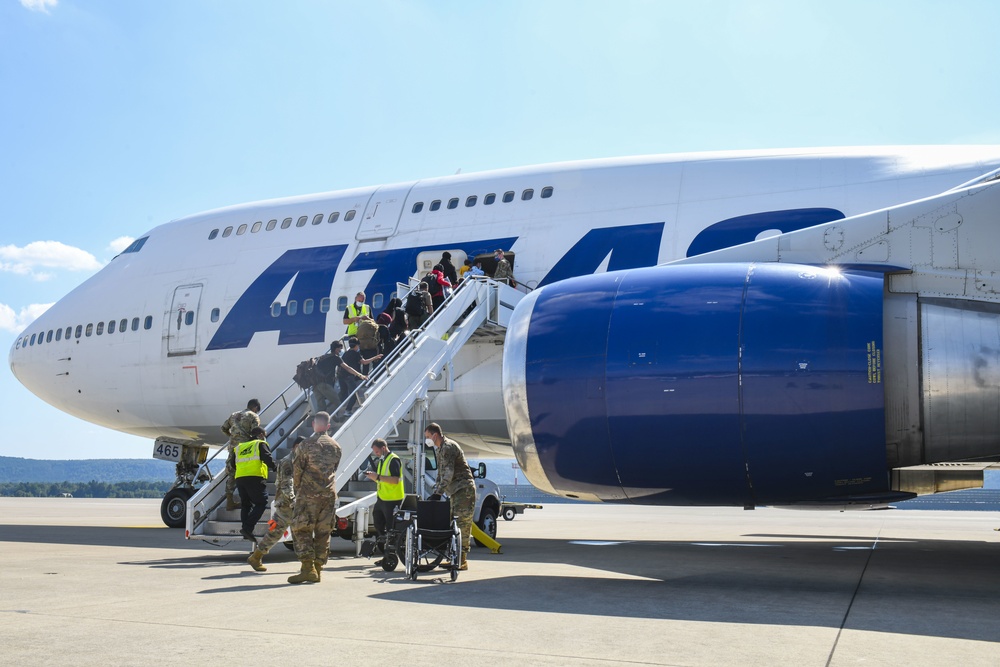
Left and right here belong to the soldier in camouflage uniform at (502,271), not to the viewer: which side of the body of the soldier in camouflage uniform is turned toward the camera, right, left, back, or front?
left

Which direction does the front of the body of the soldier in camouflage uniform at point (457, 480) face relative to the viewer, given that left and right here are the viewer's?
facing to the left of the viewer

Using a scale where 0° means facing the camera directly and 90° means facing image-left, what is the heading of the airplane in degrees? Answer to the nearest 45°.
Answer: approximately 90°

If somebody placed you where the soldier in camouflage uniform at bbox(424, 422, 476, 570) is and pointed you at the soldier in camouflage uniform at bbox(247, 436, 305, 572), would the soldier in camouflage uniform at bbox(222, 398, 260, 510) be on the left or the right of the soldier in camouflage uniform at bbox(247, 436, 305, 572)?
right

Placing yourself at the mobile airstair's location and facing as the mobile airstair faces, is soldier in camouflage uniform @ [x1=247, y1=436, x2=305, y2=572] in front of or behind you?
behind

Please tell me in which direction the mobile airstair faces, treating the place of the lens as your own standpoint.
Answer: facing away from the viewer and to the right of the viewer

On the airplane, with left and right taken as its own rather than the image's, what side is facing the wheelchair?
left

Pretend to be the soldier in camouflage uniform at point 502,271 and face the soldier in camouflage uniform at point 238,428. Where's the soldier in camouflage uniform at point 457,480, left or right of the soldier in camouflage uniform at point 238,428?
left

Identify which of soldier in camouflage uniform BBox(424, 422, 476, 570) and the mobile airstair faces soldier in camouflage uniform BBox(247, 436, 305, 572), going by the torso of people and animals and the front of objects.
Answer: soldier in camouflage uniform BBox(424, 422, 476, 570)
